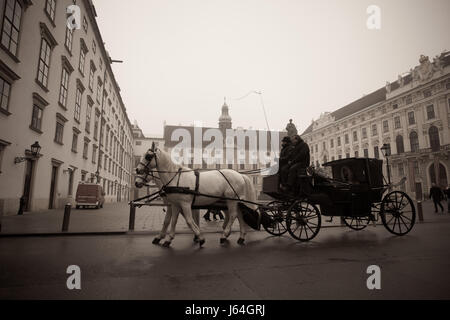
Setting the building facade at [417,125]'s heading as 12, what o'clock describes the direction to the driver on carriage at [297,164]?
The driver on carriage is roughly at 11 o'clock from the building facade.

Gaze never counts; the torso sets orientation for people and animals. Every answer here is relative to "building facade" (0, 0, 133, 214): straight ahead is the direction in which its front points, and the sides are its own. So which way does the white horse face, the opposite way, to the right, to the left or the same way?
the opposite way

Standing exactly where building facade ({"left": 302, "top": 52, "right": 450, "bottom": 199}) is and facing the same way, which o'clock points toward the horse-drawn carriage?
The horse-drawn carriage is roughly at 11 o'clock from the building facade.

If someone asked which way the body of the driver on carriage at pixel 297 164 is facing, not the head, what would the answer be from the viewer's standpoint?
to the viewer's left

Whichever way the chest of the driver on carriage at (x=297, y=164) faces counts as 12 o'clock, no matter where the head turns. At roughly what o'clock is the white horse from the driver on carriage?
The white horse is roughly at 11 o'clock from the driver on carriage.

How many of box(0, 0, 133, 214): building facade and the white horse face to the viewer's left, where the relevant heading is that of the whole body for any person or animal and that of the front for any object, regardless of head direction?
1

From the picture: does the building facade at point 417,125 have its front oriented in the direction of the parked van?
yes

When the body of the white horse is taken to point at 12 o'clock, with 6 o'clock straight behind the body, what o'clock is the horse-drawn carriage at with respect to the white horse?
The horse-drawn carriage is roughly at 6 o'clock from the white horse.

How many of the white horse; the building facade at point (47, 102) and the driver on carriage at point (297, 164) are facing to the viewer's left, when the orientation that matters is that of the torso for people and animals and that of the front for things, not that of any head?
2

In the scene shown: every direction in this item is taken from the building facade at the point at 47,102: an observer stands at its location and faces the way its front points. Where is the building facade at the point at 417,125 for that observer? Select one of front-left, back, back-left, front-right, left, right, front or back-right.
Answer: front-left

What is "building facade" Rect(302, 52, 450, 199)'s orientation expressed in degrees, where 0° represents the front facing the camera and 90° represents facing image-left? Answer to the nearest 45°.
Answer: approximately 45°

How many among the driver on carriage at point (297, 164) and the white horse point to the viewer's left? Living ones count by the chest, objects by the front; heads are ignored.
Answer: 2

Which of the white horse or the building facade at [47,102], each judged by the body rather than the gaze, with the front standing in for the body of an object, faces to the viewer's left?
the white horse

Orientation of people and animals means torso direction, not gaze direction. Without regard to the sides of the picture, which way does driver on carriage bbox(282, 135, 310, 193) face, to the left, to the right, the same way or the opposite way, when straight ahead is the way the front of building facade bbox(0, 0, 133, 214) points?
the opposite way

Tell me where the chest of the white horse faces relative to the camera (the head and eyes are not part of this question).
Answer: to the viewer's left

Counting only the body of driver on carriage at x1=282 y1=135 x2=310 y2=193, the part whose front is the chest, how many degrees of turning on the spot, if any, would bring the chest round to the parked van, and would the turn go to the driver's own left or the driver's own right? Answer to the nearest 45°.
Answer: approximately 45° to the driver's own right
